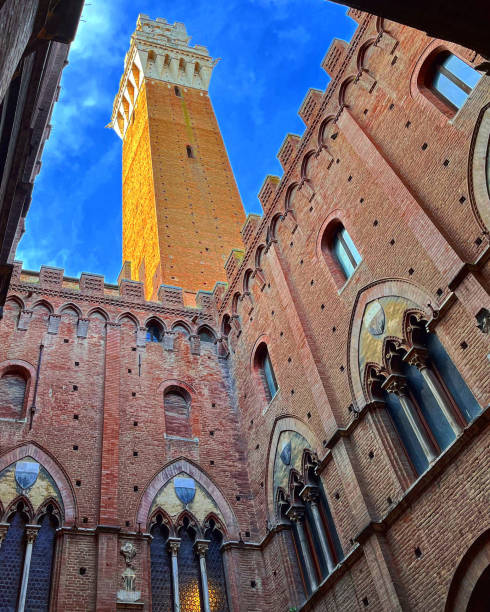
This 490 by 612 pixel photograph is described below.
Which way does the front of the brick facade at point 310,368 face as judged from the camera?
facing the viewer and to the left of the viewer
